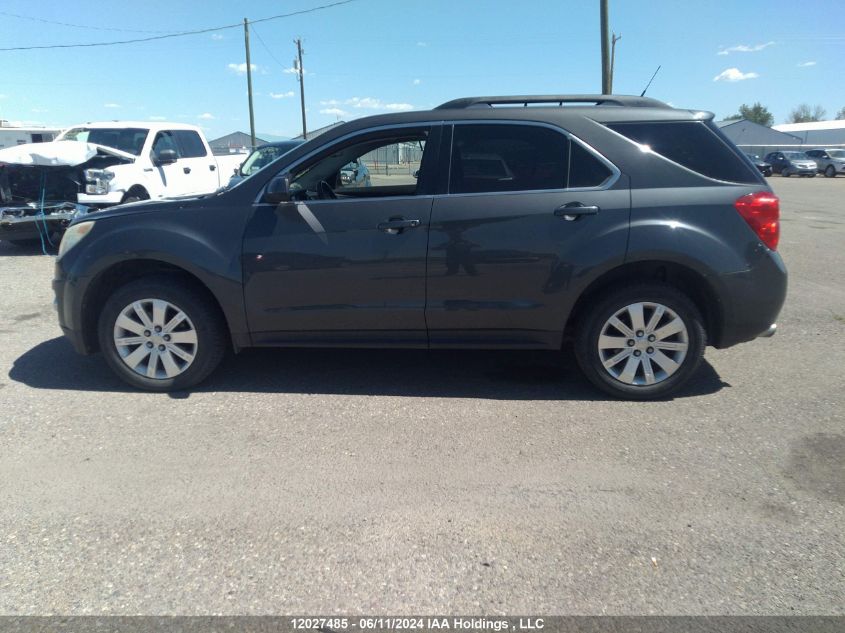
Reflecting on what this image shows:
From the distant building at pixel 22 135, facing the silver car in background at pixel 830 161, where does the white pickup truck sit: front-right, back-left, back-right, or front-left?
front-right

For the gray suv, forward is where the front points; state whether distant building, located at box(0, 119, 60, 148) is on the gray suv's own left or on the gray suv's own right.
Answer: on the gray suv's own right

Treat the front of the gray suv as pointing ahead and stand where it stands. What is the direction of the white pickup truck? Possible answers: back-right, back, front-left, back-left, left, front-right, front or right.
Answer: front-right

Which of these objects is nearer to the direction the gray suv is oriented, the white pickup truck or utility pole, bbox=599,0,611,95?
the white pickup truck

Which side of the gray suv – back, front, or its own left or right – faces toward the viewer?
left

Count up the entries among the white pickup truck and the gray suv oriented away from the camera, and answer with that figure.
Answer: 0

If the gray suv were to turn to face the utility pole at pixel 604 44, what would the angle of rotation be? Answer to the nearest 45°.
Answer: approximately 90° to its right

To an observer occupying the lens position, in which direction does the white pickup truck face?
facing the viewer and to the left of the viewer

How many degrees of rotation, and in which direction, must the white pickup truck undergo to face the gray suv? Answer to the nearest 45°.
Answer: approximately 45° to its left
